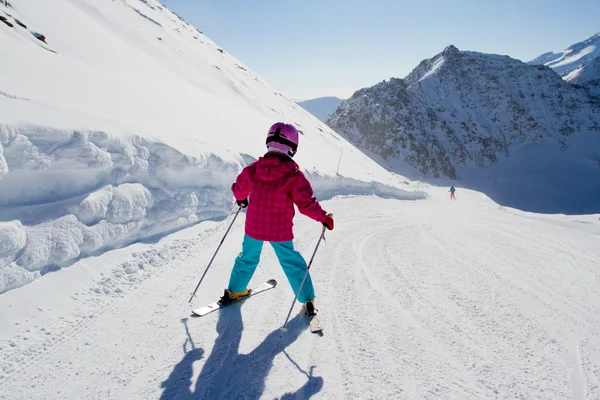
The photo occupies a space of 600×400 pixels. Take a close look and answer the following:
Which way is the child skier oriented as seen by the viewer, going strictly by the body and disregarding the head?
away from the camera
